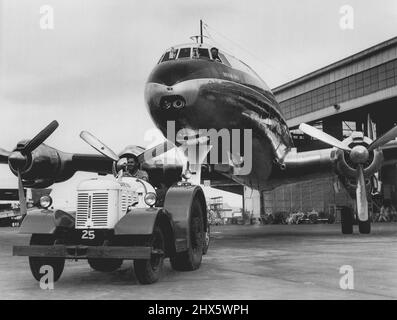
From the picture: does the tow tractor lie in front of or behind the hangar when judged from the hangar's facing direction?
in front

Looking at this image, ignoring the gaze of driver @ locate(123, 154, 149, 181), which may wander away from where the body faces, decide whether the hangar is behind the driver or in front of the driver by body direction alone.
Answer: behind

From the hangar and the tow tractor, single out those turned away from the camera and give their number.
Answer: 0

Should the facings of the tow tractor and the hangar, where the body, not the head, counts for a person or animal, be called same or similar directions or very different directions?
same or similar directions

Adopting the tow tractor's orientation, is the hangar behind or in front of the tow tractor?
behind

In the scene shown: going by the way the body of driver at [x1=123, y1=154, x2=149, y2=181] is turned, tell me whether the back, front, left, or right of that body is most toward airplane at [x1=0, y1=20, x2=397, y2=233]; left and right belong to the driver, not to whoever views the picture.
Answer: back

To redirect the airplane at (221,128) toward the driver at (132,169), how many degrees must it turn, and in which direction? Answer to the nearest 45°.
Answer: approximately 45° to its left

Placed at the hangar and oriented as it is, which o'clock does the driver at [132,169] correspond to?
The driver is roughly at 11 o'clock from the hangar.

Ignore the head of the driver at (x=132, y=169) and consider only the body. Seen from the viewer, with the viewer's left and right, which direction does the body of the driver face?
facing the viewer and to the left of the viewer

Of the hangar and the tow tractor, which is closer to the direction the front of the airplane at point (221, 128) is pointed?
the tow tractor

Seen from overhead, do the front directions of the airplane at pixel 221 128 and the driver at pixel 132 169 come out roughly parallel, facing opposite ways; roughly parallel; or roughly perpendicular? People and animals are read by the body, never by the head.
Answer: roughly parallel

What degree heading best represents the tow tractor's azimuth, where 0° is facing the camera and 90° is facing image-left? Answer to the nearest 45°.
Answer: approximately 45°

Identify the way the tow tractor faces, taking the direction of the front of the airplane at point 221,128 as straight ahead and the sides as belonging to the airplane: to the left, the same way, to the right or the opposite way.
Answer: the same way

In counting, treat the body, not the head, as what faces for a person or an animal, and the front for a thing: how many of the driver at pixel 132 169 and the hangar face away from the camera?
0
